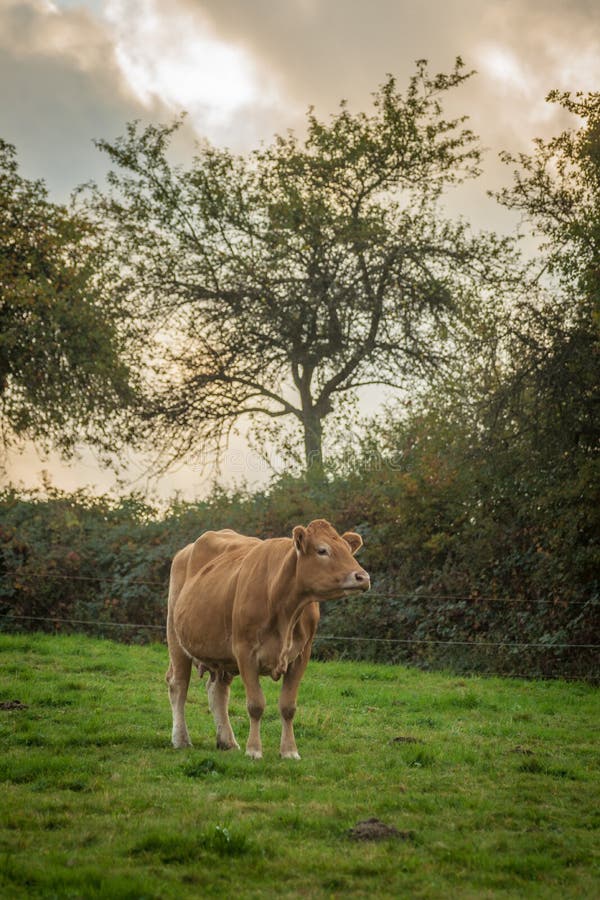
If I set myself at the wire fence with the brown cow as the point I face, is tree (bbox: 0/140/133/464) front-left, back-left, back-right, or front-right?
back-right

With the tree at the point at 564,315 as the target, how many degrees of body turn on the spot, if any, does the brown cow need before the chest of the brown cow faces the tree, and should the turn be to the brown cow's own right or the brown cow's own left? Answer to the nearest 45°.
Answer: approximately 90° to the brown cow's own left

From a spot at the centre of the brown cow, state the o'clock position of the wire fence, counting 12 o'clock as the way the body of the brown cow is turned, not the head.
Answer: The wire fence is roughly at 8 o'clock from the brown cow.

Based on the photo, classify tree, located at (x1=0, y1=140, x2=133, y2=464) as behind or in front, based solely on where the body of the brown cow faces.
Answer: behind

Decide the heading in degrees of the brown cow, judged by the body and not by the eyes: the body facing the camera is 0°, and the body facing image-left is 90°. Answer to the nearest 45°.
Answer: approximately 315°

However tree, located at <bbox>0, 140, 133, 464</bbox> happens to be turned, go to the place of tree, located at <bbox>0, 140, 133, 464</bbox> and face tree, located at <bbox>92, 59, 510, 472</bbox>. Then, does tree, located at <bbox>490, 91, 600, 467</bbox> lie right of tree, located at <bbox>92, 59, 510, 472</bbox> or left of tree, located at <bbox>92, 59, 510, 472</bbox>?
right

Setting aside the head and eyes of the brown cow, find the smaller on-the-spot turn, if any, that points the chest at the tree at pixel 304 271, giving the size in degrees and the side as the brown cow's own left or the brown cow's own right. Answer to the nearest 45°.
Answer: approximately 135° to the brown cow's own left
